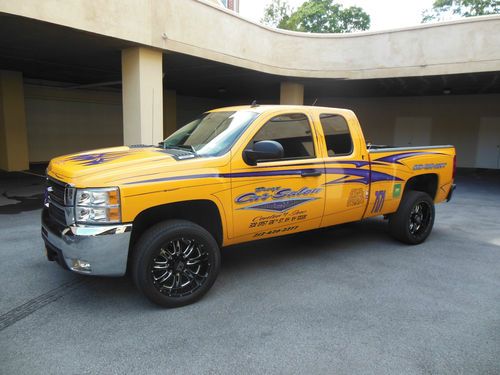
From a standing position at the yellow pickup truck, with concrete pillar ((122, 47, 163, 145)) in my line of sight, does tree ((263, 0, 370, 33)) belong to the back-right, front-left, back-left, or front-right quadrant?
front-right

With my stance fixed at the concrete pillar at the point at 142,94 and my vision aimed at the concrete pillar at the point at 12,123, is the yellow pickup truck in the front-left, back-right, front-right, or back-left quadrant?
back-left

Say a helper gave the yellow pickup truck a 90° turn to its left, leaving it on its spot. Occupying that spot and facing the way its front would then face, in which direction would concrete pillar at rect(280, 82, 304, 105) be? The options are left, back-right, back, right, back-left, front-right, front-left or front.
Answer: back-left

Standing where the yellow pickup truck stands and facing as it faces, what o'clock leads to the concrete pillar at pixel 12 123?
The concrete pillar is roughly at 3 o'clock from the yellow pickup truck.

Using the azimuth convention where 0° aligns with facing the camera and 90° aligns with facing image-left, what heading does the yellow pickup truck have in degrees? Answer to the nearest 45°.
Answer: approximately 45°

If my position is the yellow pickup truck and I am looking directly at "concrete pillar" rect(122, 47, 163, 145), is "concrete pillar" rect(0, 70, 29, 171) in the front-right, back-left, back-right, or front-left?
front-left

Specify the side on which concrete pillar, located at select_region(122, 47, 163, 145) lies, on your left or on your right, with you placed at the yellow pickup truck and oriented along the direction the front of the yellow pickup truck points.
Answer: on your right

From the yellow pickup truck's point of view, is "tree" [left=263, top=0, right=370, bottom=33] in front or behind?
behind
